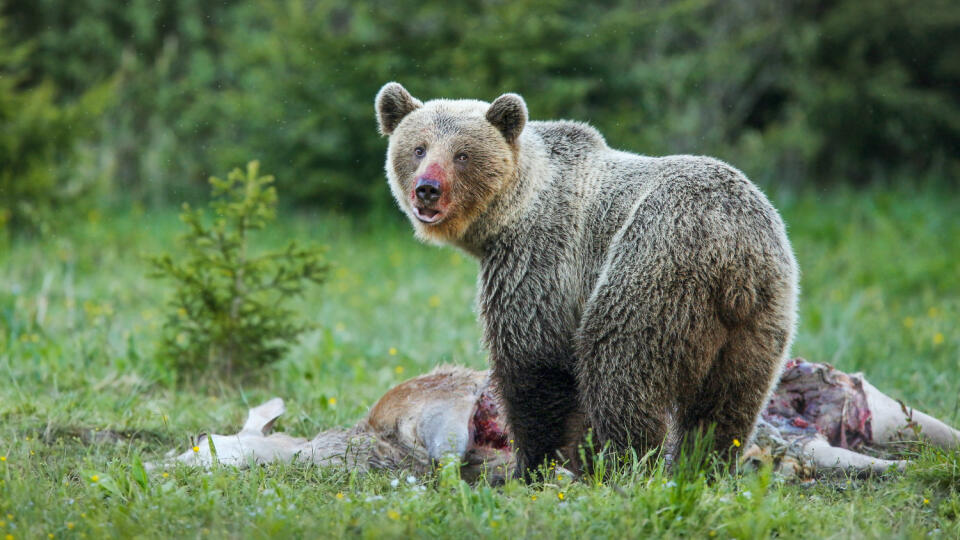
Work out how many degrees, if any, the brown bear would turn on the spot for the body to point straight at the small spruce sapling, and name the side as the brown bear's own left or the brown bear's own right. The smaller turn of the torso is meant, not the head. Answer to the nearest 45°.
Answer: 0° — it already faces it

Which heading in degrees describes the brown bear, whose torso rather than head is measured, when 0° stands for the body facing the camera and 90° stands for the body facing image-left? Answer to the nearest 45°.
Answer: approximately 135°
